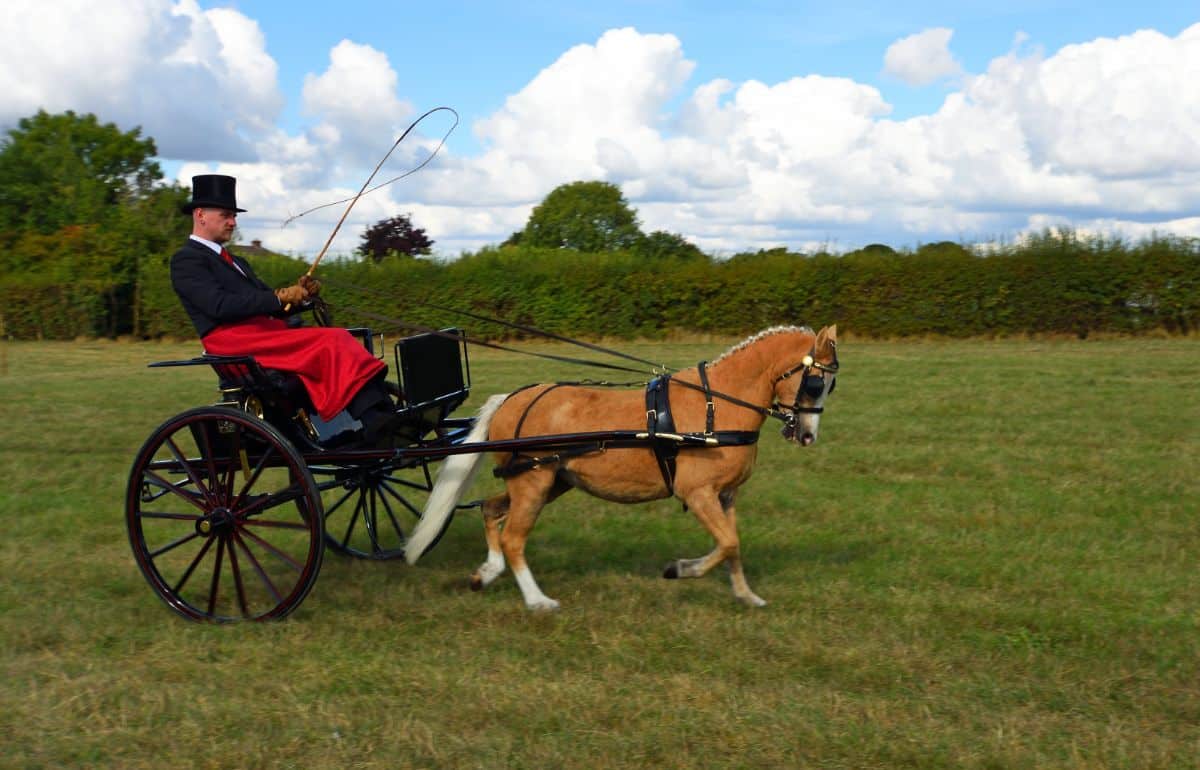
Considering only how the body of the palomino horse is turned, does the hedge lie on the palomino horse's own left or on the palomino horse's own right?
on the palomino horse's own left

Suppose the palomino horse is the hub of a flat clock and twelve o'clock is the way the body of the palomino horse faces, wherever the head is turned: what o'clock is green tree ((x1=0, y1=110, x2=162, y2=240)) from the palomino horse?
The green tree is roughly at 8 o'clock from the palomino horse.

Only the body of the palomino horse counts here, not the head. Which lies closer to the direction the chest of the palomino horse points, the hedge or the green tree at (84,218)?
the hedge

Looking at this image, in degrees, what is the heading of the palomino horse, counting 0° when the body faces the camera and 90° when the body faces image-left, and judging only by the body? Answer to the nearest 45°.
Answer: approximately 270°

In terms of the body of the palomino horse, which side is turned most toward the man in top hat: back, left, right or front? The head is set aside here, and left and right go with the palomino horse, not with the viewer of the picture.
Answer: back

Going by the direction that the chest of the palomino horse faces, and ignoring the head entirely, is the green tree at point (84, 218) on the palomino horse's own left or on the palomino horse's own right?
on the palomino horse's own left

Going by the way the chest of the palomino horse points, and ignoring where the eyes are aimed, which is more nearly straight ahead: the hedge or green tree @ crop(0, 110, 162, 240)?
the hedge
